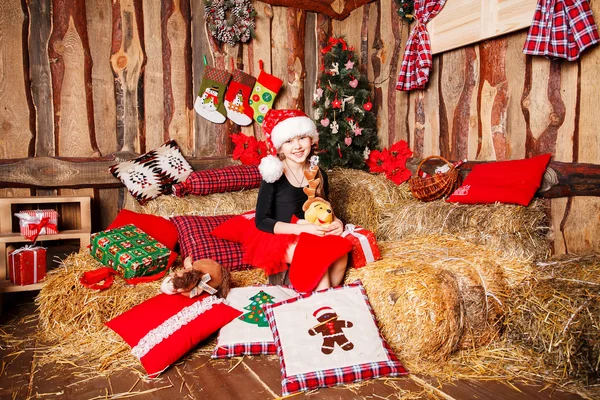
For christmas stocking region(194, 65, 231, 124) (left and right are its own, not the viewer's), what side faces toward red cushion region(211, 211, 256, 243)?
front

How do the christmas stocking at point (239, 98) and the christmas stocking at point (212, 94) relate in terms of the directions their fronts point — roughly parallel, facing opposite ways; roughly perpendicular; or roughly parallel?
roughly parallel

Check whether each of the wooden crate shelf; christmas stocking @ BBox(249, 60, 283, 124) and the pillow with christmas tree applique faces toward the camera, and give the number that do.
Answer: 3

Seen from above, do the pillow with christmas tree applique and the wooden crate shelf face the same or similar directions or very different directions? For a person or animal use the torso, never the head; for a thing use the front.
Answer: same or similar directions

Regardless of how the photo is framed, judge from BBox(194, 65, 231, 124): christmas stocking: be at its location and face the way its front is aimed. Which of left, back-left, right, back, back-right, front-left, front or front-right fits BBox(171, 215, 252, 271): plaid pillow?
front

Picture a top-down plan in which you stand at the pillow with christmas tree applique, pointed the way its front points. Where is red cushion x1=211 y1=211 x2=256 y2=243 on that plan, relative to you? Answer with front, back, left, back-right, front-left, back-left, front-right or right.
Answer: back

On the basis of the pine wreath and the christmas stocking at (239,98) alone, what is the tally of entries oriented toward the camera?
2

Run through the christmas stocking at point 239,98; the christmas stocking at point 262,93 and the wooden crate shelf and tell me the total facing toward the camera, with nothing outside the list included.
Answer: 3

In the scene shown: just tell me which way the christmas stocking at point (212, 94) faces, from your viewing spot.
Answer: facing the viewer

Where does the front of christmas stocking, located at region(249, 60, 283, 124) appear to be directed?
toward the camera

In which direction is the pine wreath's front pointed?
toward the camera

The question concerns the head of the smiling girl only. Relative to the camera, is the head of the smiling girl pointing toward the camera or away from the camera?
toward the camera
